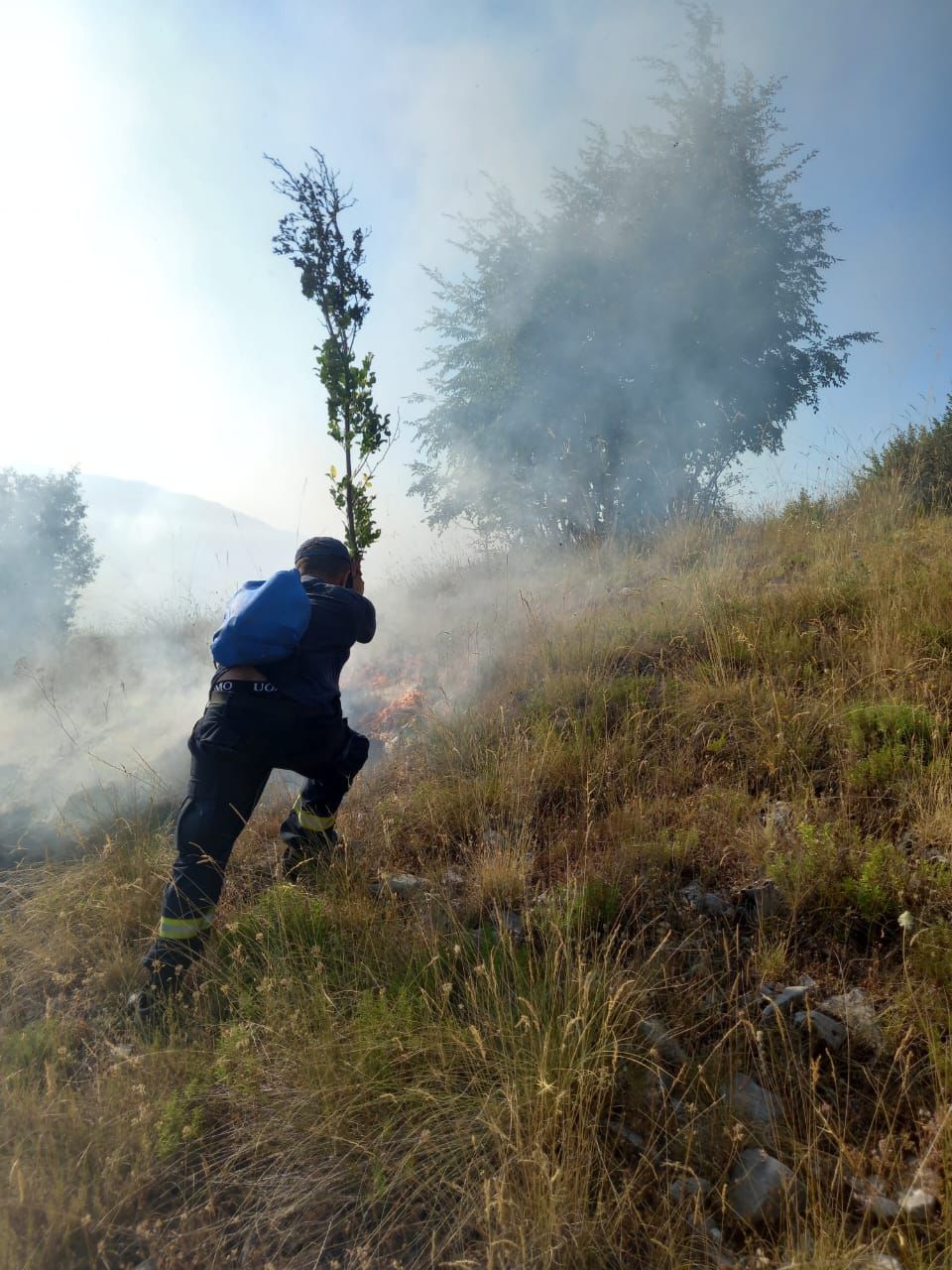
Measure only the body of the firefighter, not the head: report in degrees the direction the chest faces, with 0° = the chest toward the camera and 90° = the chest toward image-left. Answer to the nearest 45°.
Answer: approximately 225°

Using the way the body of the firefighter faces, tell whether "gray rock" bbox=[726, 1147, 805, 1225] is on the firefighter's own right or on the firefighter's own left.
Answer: on the firefighter's own right

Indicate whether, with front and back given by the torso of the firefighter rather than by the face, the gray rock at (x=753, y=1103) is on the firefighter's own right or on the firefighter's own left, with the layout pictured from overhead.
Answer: on the firefighter's own right

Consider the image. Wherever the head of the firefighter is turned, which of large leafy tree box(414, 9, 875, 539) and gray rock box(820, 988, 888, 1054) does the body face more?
the large leafy tree

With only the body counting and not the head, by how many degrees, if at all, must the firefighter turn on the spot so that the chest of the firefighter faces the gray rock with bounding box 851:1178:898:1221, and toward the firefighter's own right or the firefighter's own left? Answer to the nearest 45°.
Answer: approximately 90° to the firefighter's own right

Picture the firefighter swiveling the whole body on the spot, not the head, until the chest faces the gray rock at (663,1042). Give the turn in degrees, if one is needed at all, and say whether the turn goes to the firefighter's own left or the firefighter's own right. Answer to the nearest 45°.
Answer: approximately 90° to the firefighter's own right

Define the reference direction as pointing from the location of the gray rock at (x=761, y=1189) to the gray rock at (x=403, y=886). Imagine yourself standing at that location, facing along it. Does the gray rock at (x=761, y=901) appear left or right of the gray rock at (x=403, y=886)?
right

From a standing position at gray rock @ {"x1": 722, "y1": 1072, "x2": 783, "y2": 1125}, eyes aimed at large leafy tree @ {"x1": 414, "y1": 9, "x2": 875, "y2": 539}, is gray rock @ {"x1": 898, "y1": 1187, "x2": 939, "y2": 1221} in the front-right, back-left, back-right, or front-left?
back-right

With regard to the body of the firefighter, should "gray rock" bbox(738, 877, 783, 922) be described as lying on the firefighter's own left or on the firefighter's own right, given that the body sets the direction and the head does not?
on the firefighter's own right
